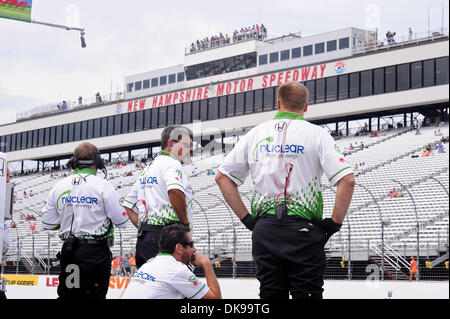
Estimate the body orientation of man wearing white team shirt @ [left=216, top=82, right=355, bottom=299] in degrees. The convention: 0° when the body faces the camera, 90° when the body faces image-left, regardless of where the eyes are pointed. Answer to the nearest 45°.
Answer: approximately 180°

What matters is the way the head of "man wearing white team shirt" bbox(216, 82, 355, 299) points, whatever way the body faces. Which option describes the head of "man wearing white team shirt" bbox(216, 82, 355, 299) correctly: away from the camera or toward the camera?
away from the camera

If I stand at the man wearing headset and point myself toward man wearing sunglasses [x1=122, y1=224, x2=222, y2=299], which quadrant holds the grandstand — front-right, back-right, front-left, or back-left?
back-left

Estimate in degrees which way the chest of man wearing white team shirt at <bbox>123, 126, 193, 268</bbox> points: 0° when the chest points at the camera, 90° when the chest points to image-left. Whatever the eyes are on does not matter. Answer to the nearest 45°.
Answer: approximately 225°

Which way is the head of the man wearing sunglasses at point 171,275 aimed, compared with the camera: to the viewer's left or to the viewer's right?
to the viewer's right

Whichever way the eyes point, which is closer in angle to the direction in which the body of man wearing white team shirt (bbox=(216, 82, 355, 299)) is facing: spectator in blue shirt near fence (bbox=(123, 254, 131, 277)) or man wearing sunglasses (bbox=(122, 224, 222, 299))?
the spectator in blue shirt near fence

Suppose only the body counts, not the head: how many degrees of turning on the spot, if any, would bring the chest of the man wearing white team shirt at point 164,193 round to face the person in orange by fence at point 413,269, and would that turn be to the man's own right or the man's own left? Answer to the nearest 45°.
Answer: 0° — they already face them
